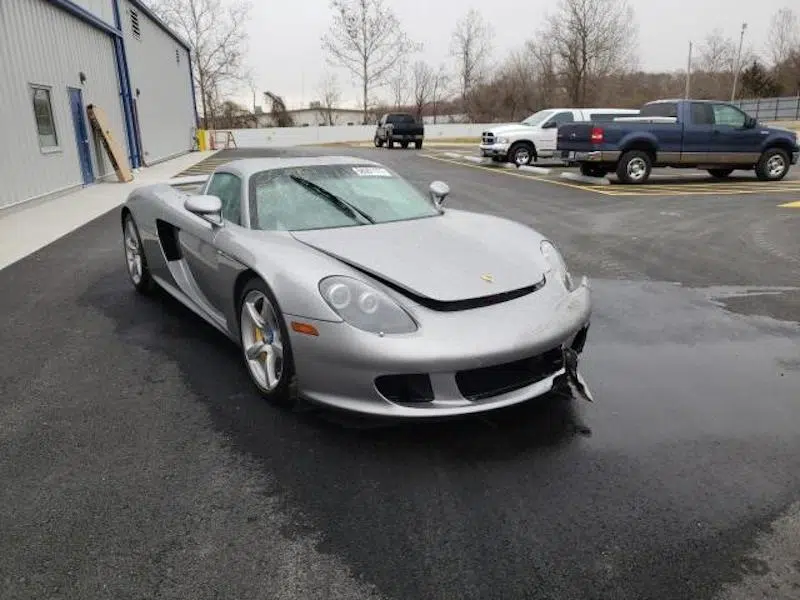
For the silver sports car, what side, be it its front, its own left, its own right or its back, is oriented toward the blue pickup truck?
left

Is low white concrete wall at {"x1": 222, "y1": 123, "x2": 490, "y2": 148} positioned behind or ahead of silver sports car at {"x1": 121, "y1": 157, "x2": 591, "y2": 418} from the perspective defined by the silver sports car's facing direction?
behind

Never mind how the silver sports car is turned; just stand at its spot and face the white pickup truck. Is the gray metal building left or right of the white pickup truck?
left

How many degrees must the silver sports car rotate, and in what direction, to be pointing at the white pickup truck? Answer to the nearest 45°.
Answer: approximately 135° to its left

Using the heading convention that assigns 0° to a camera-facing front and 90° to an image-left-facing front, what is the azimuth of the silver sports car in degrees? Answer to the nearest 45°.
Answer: approximately 315°

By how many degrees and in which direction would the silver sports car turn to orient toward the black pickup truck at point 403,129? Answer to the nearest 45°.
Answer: approximately 135° to its left

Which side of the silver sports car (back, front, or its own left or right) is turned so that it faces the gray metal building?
back
